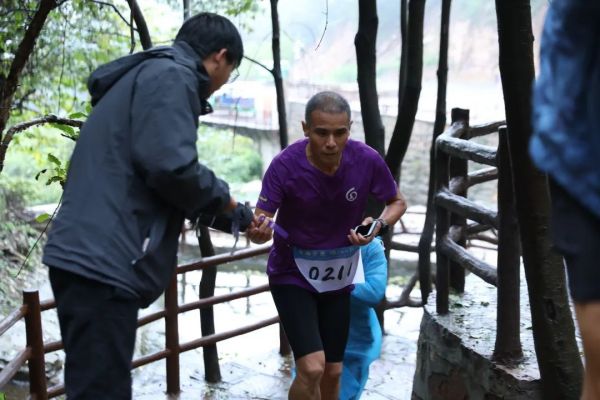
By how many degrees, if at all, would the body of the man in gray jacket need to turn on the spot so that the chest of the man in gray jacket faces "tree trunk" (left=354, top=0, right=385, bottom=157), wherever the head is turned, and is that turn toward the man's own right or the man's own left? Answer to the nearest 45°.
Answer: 0° — they already face it

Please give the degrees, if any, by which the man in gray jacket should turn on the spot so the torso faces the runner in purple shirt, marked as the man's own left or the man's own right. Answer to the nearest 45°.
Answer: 0° — they already face them

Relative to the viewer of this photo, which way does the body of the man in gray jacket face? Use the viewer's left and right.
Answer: facing away from the viewer and to the right of the viewer
